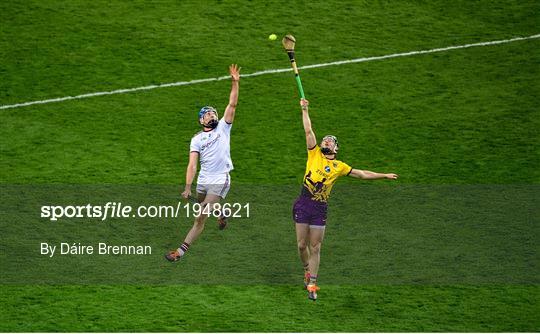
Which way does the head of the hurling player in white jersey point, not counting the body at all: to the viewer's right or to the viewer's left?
to the viewer's right

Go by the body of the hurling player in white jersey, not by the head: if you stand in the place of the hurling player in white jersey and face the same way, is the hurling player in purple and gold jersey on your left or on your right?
on your left

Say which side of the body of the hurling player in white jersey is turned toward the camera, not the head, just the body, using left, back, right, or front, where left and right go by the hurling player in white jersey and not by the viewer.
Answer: front

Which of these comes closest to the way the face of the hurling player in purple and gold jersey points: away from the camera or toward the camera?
toward the camera
